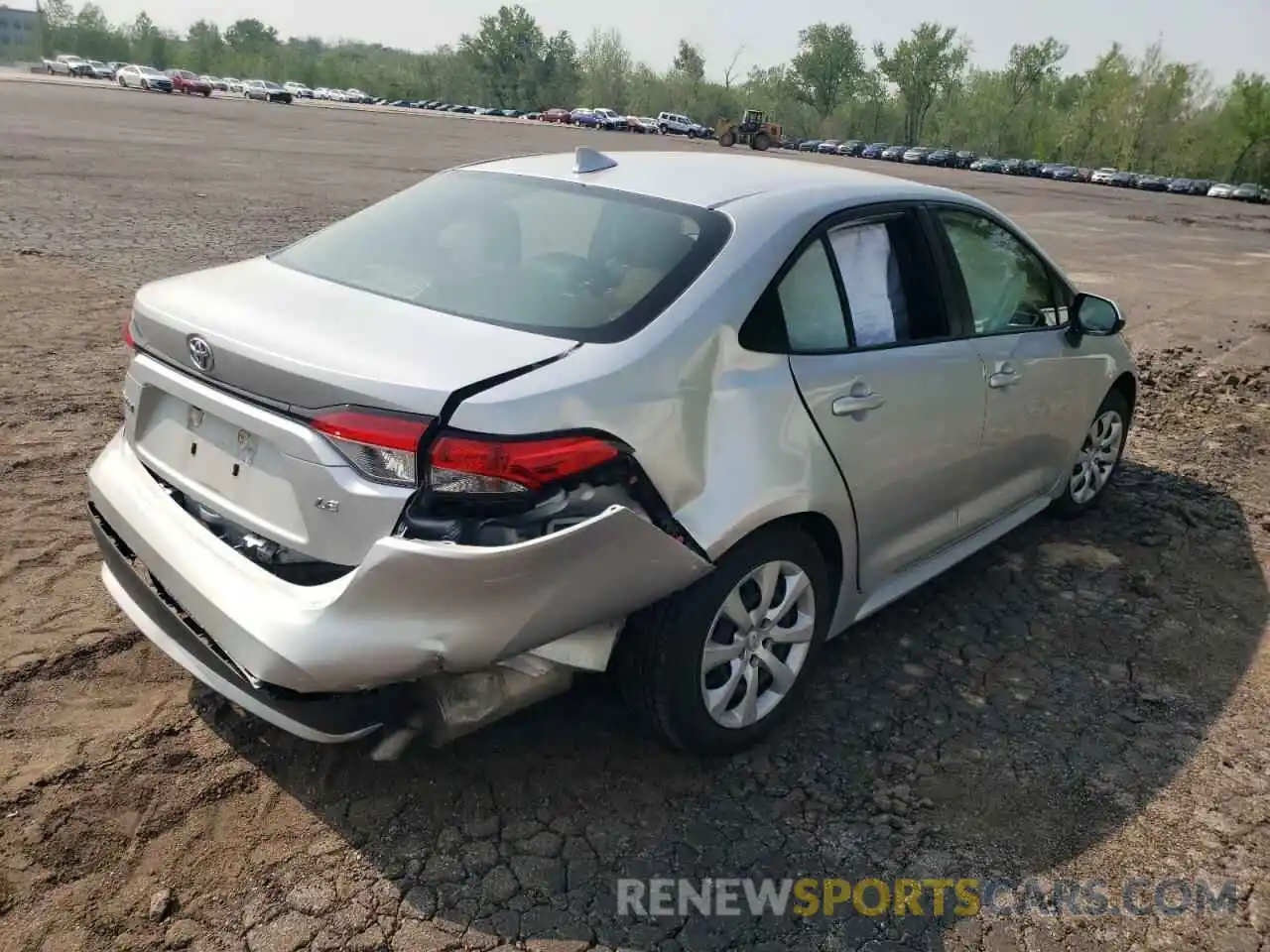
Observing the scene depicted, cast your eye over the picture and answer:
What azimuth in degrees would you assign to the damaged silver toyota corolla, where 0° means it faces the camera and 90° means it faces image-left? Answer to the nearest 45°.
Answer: approximately 225°
